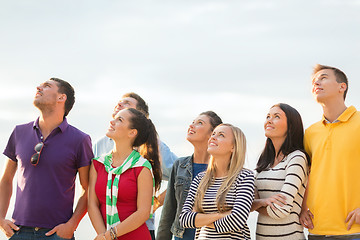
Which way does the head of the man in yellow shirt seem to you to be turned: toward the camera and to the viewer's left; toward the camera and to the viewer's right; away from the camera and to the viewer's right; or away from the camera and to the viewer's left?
toward the camera and to the viewer's left

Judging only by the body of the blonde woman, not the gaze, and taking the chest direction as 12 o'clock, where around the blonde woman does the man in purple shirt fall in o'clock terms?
The man in purple shirt is roughly at 2 o'clock from the blonde woman.

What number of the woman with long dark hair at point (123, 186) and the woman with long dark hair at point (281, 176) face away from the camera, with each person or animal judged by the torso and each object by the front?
0

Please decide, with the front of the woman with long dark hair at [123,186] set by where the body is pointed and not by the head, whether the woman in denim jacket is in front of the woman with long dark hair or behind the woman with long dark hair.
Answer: behind

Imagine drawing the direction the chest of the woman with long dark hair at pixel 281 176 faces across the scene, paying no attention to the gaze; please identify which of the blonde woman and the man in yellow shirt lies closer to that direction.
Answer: the blonde woman

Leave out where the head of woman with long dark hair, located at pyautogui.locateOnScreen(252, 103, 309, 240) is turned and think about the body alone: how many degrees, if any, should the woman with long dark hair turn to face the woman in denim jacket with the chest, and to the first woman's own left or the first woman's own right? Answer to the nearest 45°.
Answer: approximately 90° to the first woman's own right

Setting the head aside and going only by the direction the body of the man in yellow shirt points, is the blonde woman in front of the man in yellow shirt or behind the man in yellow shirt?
in front

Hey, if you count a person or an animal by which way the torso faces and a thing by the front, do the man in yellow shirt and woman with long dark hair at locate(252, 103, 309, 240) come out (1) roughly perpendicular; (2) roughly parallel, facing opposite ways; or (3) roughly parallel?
roughly parallel

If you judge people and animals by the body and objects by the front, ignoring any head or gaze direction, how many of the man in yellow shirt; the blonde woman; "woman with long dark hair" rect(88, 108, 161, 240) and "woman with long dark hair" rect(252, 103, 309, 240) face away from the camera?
0

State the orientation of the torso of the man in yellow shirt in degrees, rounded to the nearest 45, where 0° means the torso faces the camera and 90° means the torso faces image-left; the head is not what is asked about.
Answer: approximately 45°

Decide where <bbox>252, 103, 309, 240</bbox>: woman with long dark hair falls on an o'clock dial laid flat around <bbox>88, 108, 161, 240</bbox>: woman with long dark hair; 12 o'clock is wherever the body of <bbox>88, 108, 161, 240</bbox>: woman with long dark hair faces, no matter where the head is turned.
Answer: <bbox>252, 103, 309, 240</bbox>: woman with long dark hair is roughly at 8 o'clock from <bbox>88, 108, 161, 240</bbox>: woman with long dark hair.

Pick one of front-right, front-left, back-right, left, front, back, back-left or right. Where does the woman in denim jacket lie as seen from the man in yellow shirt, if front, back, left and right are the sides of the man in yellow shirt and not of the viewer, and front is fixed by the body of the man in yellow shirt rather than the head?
front-right

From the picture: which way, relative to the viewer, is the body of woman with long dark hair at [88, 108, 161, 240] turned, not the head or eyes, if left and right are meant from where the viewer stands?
facing the viewer and to the left of the viewer

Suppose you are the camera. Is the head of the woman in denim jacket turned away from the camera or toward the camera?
toward the camera

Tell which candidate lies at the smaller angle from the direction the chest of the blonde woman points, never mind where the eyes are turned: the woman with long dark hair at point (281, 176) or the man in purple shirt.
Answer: the man in purple shirt
